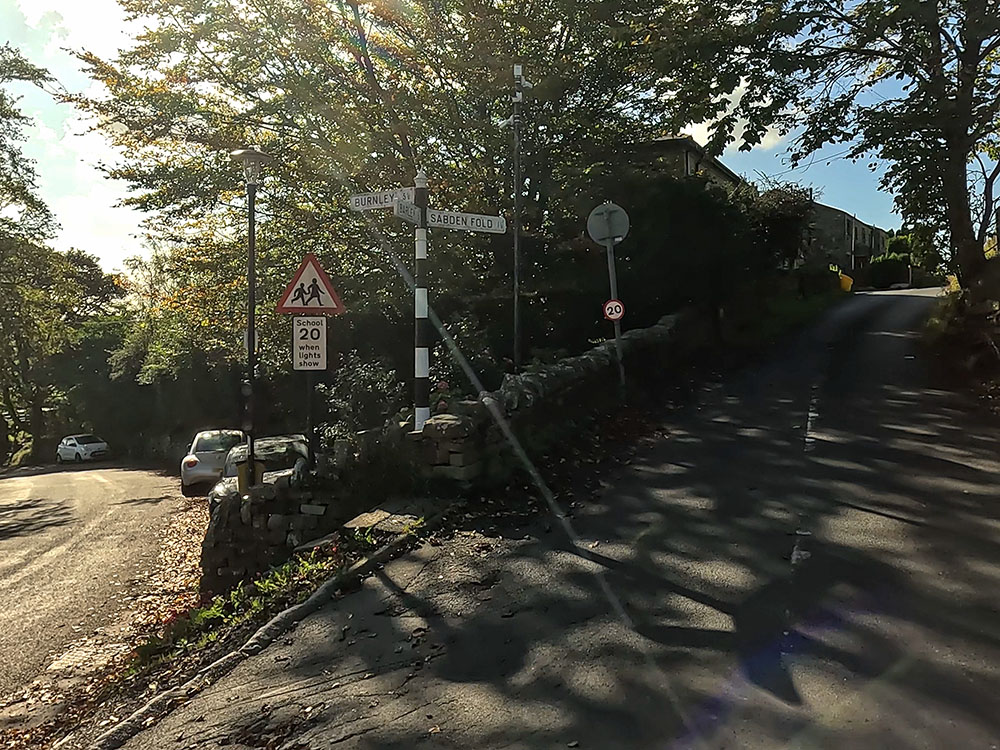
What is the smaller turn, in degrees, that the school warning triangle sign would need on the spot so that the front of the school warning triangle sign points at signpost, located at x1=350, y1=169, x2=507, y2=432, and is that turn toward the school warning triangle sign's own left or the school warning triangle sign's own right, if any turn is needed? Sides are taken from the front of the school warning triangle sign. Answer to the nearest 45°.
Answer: approximately 45° to the school warning triangle sign's own left

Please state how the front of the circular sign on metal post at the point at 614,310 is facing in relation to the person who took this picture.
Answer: facing the viewer

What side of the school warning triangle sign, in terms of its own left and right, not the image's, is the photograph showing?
front

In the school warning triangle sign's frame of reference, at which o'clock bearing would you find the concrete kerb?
The concrete kerb is roughly at 12 o'clock from the school warning triangle sign.

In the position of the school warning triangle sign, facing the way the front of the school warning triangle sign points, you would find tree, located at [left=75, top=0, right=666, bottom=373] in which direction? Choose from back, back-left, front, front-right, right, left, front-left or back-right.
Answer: back

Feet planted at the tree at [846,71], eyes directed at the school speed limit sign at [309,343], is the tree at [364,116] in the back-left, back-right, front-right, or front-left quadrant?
front-right

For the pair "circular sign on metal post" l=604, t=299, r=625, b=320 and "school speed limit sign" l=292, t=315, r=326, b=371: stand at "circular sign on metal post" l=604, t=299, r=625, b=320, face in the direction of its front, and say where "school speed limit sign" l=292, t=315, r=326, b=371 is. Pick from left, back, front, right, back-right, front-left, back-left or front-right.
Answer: front-right

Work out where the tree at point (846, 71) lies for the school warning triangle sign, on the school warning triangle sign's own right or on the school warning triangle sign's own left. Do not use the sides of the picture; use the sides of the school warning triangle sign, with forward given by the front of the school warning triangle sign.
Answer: on the school warning triangle sign's own left

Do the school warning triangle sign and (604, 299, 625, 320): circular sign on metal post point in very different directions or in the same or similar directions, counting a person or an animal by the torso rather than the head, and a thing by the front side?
same or similar directions

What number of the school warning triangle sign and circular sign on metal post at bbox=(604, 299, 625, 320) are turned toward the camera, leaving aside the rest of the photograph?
2
